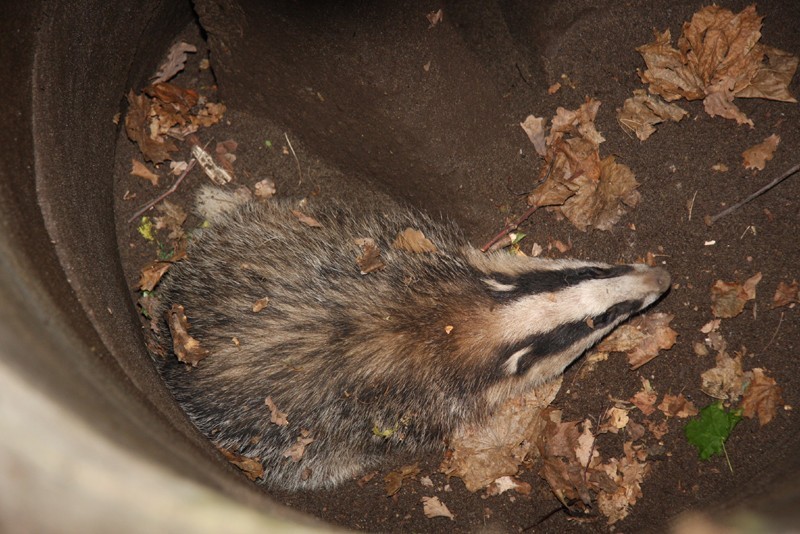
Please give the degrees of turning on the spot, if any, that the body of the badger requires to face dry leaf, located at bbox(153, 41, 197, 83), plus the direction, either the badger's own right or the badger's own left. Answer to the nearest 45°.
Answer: approximately 90° to the badger's own left

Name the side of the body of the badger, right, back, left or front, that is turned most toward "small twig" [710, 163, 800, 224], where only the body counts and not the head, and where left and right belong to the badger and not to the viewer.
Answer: front

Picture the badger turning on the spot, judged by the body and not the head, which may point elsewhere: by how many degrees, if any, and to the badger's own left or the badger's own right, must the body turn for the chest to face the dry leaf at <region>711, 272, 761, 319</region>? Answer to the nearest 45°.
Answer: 0° — it already faces it

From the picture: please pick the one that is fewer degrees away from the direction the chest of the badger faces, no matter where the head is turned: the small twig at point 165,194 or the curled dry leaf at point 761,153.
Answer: the curled dry leaf

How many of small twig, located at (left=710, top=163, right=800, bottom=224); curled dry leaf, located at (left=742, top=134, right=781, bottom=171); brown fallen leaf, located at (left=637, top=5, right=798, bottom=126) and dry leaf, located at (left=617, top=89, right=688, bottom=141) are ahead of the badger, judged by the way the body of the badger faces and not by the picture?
4

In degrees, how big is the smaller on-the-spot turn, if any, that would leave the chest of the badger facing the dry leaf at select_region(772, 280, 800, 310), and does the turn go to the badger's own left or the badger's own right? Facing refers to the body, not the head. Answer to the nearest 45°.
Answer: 0° — it already faces it

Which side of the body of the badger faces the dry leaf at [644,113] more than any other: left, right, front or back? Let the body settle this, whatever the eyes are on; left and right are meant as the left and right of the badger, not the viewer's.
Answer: front

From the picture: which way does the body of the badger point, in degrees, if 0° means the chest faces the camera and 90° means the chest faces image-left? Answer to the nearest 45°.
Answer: approximately 270°
